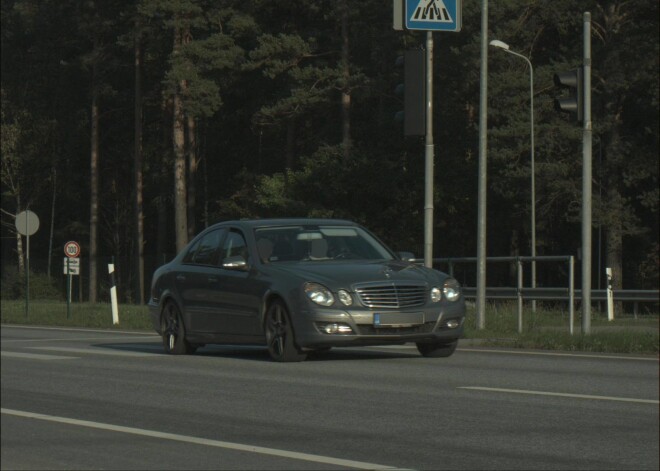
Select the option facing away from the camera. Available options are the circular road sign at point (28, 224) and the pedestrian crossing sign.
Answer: the circular road sign

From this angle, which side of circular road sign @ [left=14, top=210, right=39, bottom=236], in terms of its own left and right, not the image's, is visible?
back

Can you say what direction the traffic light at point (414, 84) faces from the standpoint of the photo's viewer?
facing away from the viewer and to the left of the viewer

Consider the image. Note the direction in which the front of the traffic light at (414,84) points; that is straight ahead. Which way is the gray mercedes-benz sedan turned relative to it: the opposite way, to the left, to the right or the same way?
the opposite way

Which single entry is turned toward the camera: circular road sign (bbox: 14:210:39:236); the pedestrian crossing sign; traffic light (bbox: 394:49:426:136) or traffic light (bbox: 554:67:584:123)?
the pedestrian crossing sign

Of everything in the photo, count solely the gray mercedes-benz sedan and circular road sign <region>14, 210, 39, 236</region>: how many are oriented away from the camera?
1
